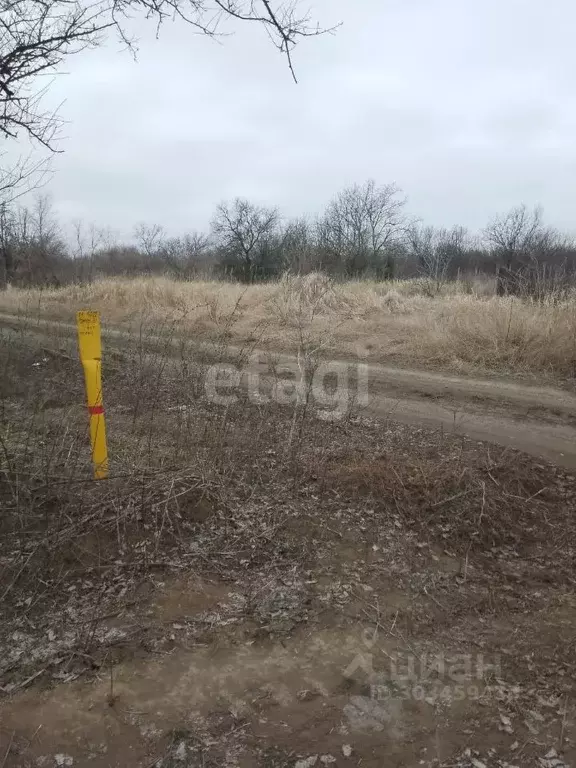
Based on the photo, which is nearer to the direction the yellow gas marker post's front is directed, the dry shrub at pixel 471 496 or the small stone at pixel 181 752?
the small stone

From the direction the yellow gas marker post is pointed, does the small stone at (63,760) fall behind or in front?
in front

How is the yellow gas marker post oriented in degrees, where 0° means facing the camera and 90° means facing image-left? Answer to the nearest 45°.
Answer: approximately 0°

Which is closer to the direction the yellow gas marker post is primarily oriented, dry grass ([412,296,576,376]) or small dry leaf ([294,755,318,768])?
the small dry leaf

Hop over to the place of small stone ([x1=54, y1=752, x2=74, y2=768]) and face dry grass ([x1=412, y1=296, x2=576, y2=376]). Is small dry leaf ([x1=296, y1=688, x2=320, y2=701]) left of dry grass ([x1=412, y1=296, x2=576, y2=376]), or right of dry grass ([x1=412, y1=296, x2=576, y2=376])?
right

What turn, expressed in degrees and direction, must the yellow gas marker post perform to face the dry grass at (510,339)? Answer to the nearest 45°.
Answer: approximately 135° to its left

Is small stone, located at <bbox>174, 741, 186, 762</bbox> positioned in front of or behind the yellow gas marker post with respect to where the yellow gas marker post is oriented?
in front

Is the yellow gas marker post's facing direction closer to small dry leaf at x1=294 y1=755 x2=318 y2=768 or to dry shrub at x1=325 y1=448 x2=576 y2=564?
the small dry leaf

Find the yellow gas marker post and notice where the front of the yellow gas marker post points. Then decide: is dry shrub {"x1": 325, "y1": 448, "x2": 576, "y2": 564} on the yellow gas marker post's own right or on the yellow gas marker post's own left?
on the yellow gas marker post's own left

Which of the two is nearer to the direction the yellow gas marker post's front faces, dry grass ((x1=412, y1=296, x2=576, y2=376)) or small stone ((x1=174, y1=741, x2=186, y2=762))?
the small stone

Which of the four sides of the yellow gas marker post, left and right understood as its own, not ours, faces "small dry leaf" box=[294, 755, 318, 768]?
front
